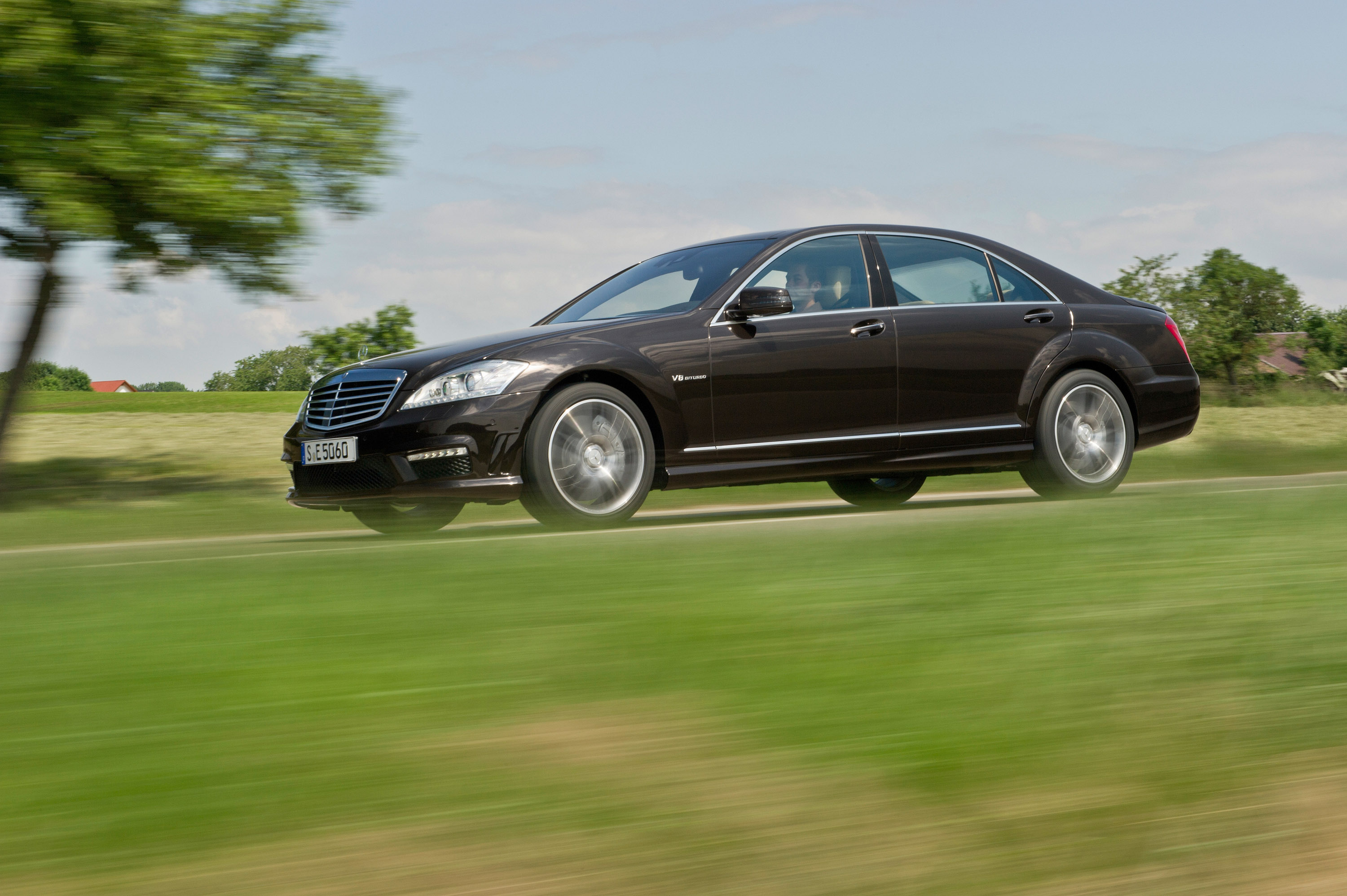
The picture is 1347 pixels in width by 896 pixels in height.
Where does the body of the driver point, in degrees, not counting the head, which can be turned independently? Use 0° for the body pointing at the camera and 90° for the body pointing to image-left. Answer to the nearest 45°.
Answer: approximately 45°

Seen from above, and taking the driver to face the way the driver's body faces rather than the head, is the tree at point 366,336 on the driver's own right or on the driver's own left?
on the driver's own right
